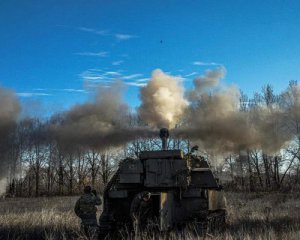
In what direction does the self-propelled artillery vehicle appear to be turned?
away from the camera

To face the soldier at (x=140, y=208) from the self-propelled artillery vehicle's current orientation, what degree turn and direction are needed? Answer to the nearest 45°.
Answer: approximately 135° to its left

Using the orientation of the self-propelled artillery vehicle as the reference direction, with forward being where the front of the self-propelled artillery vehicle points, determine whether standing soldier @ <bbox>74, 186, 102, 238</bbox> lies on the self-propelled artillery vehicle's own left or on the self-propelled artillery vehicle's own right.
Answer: on the self-propelled artillery vehicle's own left
